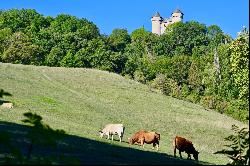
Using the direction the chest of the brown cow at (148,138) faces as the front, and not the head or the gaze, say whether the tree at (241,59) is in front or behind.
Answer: behind

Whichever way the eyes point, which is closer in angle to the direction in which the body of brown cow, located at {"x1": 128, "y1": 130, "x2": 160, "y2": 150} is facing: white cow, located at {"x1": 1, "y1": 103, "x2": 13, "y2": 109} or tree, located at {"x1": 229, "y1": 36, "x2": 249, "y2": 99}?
the white cow

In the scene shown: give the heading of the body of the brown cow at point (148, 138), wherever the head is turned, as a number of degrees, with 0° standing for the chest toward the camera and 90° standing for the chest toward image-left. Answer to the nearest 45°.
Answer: approximately 90°

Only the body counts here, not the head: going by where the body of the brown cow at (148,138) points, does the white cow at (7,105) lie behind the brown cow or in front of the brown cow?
in front
